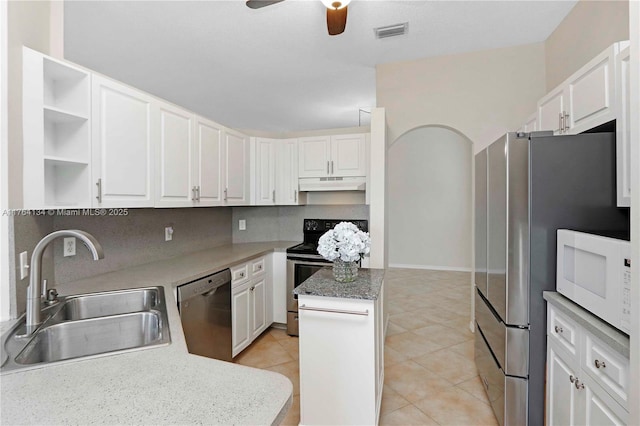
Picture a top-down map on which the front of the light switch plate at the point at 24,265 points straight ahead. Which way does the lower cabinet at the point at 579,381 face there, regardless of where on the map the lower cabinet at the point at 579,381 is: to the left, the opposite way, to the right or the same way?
the opposite way

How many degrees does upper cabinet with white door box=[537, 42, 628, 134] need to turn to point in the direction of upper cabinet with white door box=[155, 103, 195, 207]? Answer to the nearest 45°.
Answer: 0° — it already faces it

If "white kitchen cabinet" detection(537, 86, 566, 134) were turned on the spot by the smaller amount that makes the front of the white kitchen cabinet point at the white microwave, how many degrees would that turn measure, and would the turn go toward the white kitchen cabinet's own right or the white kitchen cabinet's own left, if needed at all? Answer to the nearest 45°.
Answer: approximately 45° to the white kitchen cabinet's own left

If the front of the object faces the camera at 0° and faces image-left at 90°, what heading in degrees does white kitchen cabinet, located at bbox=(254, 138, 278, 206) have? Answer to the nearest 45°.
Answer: approximately 0°

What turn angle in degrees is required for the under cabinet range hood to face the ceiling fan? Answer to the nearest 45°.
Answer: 0° — it already faces it
